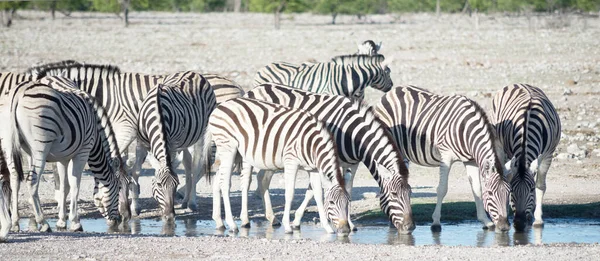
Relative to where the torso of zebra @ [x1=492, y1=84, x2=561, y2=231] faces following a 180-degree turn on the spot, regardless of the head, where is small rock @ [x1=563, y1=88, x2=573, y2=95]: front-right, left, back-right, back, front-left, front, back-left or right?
front

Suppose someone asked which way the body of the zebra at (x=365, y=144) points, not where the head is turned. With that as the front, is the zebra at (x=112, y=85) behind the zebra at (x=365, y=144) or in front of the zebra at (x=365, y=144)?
behind

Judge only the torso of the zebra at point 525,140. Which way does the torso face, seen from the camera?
toward the camera

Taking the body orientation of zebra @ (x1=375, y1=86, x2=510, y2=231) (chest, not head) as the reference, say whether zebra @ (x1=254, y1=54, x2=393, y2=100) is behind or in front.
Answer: behind

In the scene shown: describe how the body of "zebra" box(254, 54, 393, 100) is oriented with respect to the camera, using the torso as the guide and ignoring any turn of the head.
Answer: to the viewer's right

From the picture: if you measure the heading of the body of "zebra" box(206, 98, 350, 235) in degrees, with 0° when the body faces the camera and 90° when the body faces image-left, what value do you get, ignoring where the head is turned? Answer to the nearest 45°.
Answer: approximately 270°

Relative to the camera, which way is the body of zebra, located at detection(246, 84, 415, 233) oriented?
to the viewer's right
